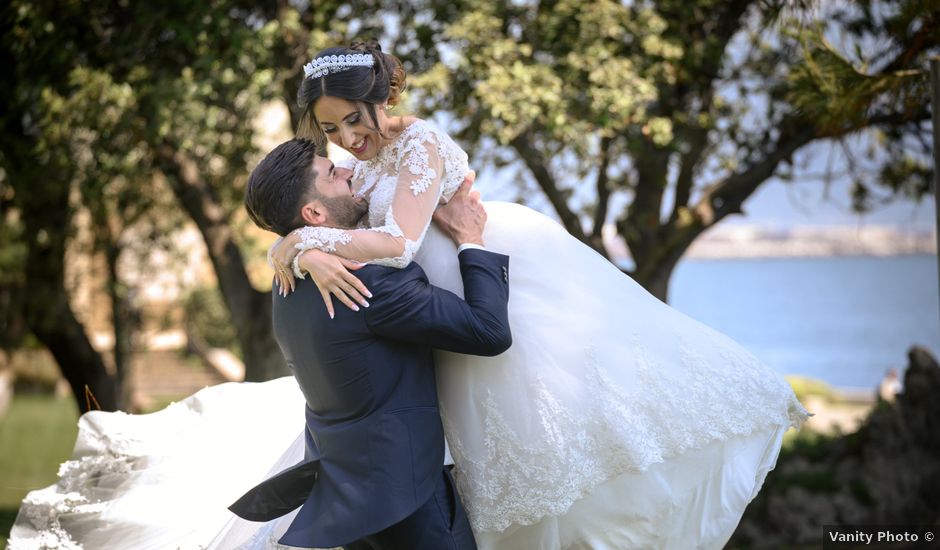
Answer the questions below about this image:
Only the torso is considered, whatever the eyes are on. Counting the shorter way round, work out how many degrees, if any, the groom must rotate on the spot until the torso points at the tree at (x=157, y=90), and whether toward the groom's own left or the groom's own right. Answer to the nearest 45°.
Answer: approximately 45° to the groom's own left

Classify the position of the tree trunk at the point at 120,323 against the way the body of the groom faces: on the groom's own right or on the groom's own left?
on the groom's own left

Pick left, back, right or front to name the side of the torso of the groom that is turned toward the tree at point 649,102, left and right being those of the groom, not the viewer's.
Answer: front

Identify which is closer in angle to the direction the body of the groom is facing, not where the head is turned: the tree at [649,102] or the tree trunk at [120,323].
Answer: the tree

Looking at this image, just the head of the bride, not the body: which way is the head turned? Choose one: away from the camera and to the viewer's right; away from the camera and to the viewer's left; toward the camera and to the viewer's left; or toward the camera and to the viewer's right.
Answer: toward the camera and to the viewer's left

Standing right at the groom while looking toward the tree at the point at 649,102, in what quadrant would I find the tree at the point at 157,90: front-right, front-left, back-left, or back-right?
front-left

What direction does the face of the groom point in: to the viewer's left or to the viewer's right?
to the viewer's right

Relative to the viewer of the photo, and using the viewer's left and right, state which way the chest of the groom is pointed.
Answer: facing away from the viewer and to the right of the viewer
